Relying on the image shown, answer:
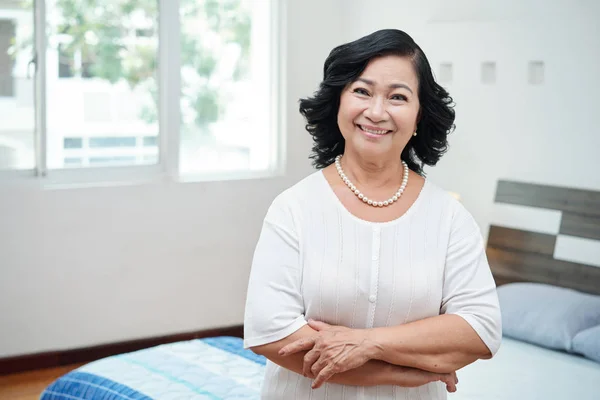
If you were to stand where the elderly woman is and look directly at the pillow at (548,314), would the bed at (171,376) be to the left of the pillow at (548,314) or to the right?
left

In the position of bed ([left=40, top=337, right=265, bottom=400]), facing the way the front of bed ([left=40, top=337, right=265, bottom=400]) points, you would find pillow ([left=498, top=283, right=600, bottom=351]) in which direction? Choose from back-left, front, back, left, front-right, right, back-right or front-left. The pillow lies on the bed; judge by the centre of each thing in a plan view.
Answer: back-left

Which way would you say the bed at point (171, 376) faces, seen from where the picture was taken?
facing the viewer and to the left of the viewer

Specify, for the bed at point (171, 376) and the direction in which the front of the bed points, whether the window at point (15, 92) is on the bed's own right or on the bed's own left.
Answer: on the bed's own right

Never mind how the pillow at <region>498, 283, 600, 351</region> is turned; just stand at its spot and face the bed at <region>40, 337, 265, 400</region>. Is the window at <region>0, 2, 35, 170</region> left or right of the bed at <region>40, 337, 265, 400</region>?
right

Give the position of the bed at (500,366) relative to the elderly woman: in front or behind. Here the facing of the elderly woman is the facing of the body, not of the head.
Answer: behind

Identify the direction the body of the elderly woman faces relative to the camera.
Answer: toward the camera

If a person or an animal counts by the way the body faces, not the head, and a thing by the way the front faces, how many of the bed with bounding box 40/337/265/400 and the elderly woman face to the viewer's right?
0

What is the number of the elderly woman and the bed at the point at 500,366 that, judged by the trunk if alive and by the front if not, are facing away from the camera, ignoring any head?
0
